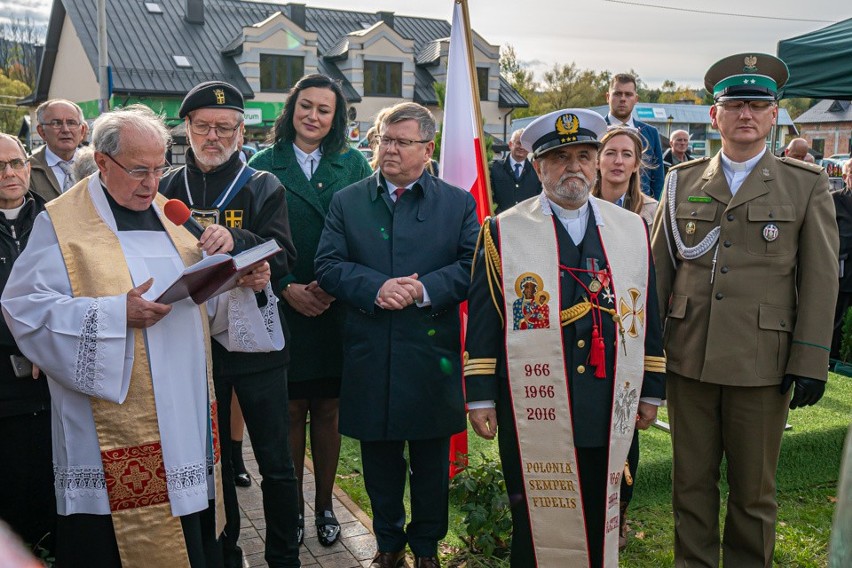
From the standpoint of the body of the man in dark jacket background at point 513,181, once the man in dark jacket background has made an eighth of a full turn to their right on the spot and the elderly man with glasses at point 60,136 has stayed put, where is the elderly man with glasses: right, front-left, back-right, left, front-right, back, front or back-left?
front

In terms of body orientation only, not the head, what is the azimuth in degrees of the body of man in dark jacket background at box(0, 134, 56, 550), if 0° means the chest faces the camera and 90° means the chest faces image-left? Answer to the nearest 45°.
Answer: approximately 315°

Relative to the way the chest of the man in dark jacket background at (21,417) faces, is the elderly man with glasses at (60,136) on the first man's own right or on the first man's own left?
on the first man's own left

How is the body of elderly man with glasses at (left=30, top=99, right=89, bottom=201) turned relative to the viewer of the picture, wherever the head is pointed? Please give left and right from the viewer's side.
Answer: facing the viewer and to the right of the viewer

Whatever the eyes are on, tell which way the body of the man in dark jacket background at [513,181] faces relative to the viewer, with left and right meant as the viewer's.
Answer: facing the viewer

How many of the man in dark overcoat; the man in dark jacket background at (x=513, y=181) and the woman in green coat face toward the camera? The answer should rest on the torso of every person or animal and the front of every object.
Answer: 3

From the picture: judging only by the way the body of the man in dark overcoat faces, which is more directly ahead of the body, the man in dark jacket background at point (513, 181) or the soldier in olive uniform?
the soldier in olive uniform

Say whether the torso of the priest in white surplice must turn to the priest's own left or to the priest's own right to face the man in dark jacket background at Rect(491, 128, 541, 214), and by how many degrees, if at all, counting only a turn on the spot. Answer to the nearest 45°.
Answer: approximately 90° to the priest's own left

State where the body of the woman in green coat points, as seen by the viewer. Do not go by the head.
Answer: toward the camera

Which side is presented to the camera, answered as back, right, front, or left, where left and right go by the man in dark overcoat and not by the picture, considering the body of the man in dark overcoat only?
front

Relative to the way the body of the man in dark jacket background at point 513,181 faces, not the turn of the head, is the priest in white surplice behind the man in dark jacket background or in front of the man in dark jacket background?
in front

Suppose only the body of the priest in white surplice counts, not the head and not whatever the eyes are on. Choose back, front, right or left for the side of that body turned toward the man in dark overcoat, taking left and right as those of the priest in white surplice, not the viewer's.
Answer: left

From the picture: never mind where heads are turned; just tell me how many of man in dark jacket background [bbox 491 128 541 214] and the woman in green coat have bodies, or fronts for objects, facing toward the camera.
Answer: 2

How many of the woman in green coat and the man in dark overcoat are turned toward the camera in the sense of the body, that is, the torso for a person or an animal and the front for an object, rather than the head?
2
